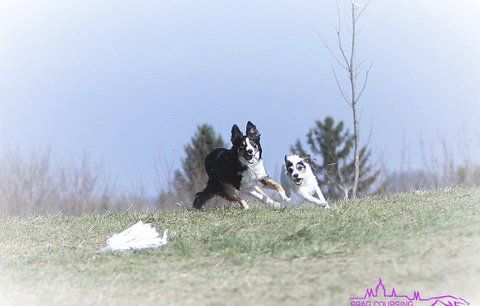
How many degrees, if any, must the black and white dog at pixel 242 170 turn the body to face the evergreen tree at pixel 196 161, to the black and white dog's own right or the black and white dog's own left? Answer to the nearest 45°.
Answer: approximately 135° to the black and white dog's own left

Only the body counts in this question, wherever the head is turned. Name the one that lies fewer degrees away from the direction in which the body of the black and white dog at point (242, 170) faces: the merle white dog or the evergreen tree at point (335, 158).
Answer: the merle white dog

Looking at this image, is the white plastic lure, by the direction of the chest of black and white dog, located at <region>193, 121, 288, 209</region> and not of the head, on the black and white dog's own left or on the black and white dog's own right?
on the black and white dog's own right

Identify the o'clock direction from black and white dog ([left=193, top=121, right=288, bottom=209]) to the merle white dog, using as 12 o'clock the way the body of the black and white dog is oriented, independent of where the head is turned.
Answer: The merle white dog is roughly at 11 o'clock from the black and white dog.

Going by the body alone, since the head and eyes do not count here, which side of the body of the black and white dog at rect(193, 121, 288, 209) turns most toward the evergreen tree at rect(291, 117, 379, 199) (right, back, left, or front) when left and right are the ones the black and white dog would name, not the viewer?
left

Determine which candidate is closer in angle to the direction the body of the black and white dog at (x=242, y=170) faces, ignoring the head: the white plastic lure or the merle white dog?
the merle white dog

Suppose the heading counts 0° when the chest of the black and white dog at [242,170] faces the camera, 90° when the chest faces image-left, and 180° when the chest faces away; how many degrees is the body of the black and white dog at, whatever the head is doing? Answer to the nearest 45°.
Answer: approximately 315°
